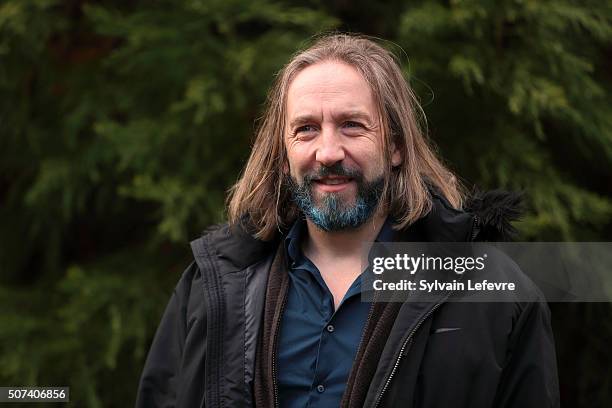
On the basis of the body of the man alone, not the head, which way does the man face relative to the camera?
toward the camera

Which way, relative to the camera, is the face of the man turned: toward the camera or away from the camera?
toward the camera
